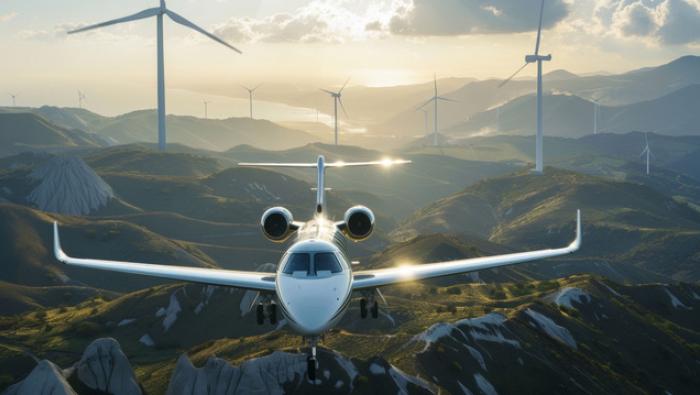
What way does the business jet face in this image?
toward the camera
